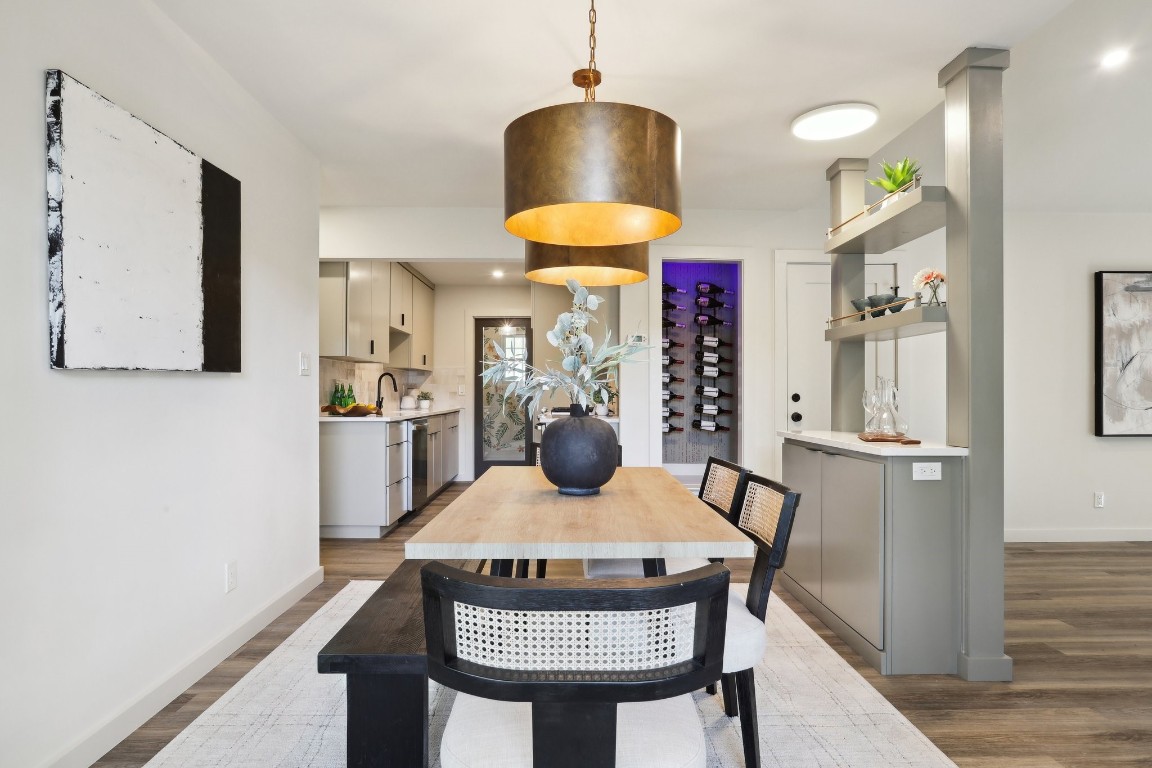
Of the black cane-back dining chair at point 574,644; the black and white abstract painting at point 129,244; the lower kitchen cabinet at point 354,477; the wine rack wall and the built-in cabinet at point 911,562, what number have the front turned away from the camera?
1

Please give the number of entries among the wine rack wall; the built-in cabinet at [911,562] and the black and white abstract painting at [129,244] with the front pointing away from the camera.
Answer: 0

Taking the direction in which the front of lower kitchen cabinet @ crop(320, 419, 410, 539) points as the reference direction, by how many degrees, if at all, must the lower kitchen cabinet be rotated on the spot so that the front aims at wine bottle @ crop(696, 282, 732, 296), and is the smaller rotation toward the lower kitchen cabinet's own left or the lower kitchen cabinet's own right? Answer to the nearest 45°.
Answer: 0° — it already faces it

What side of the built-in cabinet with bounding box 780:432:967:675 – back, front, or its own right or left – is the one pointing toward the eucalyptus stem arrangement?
front

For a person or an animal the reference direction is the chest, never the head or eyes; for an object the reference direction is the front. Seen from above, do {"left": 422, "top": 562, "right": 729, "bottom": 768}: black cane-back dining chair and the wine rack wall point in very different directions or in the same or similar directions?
very different directions

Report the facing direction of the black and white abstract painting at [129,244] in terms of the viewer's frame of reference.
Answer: facing the viewer and to the right of the viewer

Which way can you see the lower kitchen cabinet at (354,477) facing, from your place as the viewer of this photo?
facing to the right of the viewer

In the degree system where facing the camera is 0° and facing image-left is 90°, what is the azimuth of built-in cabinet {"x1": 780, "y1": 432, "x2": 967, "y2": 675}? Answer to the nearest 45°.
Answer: approximately 45°

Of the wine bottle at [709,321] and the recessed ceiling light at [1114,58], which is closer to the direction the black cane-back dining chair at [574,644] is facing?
the wine bottle

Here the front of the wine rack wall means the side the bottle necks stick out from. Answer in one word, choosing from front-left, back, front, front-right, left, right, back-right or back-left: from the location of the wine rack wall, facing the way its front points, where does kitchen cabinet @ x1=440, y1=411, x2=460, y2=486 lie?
right

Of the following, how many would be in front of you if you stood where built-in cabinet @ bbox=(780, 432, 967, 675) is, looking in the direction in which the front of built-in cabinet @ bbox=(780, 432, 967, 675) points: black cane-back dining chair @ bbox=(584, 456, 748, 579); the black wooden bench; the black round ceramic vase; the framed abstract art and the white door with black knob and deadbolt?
3

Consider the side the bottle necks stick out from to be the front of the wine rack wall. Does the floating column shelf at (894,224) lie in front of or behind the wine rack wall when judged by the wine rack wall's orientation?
in front

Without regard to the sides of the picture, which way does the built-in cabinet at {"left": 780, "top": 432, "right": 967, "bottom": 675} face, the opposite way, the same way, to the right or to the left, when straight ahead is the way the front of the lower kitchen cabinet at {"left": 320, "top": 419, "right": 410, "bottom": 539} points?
the opposite way

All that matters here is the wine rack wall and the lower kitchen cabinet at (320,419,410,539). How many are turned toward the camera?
1

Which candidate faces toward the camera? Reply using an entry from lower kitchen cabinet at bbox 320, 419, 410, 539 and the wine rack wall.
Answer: the wine rack wall

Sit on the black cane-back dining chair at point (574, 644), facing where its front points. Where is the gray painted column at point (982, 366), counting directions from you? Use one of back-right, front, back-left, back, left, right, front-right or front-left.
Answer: front-right

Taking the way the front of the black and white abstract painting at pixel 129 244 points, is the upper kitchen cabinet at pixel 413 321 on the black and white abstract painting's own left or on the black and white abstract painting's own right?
on the black and white abstract painting's own left

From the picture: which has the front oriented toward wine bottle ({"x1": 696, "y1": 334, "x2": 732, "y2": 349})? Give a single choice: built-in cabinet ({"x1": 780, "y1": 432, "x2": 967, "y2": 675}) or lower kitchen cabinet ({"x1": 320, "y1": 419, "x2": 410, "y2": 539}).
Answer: the lower kitchen cabinet

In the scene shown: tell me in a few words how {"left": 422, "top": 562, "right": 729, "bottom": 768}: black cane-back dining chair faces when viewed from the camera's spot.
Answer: facing away from the viewer
